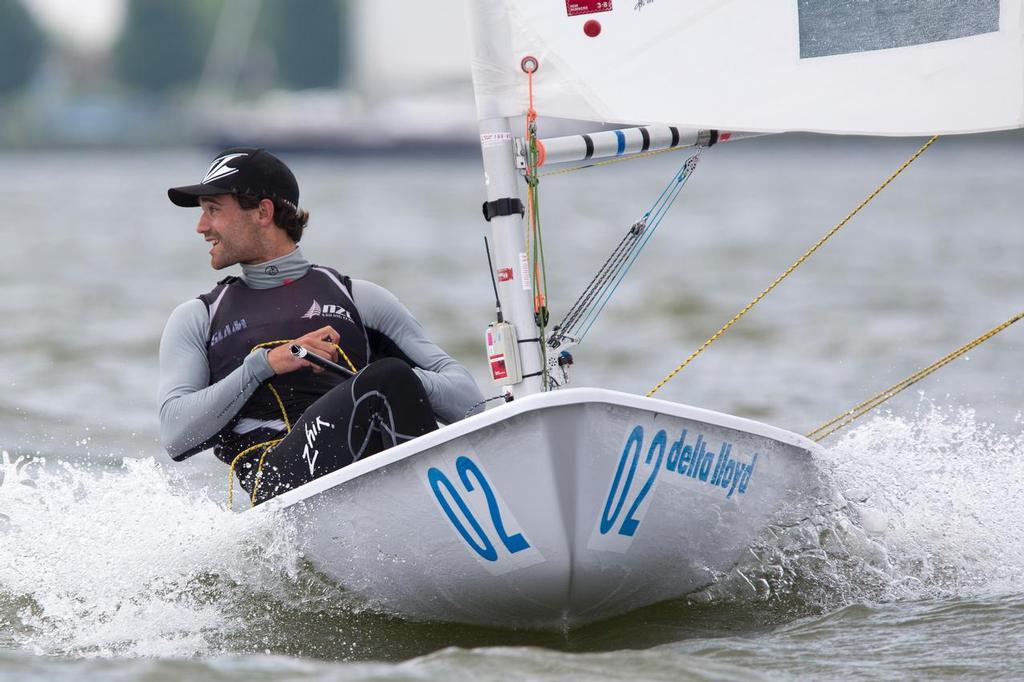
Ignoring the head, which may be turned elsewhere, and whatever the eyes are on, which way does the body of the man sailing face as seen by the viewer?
toward the camera

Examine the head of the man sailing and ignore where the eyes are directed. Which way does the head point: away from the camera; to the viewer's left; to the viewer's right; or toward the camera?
to the viewer's left
